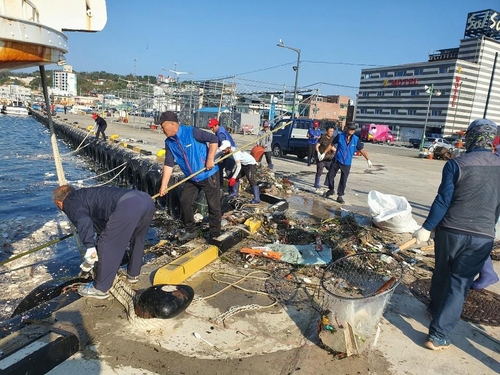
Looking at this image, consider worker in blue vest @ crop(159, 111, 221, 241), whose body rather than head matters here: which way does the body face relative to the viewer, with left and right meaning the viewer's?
facing the viewer and to the left of the viewer

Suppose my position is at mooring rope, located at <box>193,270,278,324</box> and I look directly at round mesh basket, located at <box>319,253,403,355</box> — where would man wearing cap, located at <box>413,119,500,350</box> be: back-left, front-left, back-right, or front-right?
front-left

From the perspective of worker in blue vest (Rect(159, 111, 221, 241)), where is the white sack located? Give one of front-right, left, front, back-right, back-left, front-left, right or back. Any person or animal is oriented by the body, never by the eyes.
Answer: back-left

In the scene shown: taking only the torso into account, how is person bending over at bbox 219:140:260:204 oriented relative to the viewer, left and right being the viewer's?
facing to the left of the viewer

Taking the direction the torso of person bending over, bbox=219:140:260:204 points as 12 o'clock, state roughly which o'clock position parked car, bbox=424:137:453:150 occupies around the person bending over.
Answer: The parked car is roughly at 4 o'clock from the person bending over.

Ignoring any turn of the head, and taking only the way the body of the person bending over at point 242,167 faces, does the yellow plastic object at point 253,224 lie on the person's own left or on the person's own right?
on the person's own left

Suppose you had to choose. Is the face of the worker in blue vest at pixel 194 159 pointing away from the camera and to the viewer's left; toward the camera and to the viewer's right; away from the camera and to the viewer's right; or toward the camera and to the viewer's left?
toward the camera and to the viewer's left

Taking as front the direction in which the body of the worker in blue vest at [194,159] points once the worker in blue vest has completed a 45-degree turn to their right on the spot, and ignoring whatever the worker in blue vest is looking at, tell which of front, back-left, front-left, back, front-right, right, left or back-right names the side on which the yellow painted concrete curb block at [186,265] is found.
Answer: left

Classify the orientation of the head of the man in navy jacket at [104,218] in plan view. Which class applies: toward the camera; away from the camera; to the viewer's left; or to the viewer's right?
to the viewer's left

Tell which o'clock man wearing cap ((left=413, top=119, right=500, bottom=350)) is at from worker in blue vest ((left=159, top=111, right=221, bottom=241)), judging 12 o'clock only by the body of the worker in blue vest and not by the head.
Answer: The man wearing cap is roughly at 9 o'clock from the worker in blue vest.

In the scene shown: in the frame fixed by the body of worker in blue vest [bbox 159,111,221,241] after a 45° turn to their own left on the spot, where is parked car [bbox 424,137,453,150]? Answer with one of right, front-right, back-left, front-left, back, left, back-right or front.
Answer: back-left

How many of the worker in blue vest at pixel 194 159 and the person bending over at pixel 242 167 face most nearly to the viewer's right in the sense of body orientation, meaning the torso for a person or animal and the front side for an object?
0
